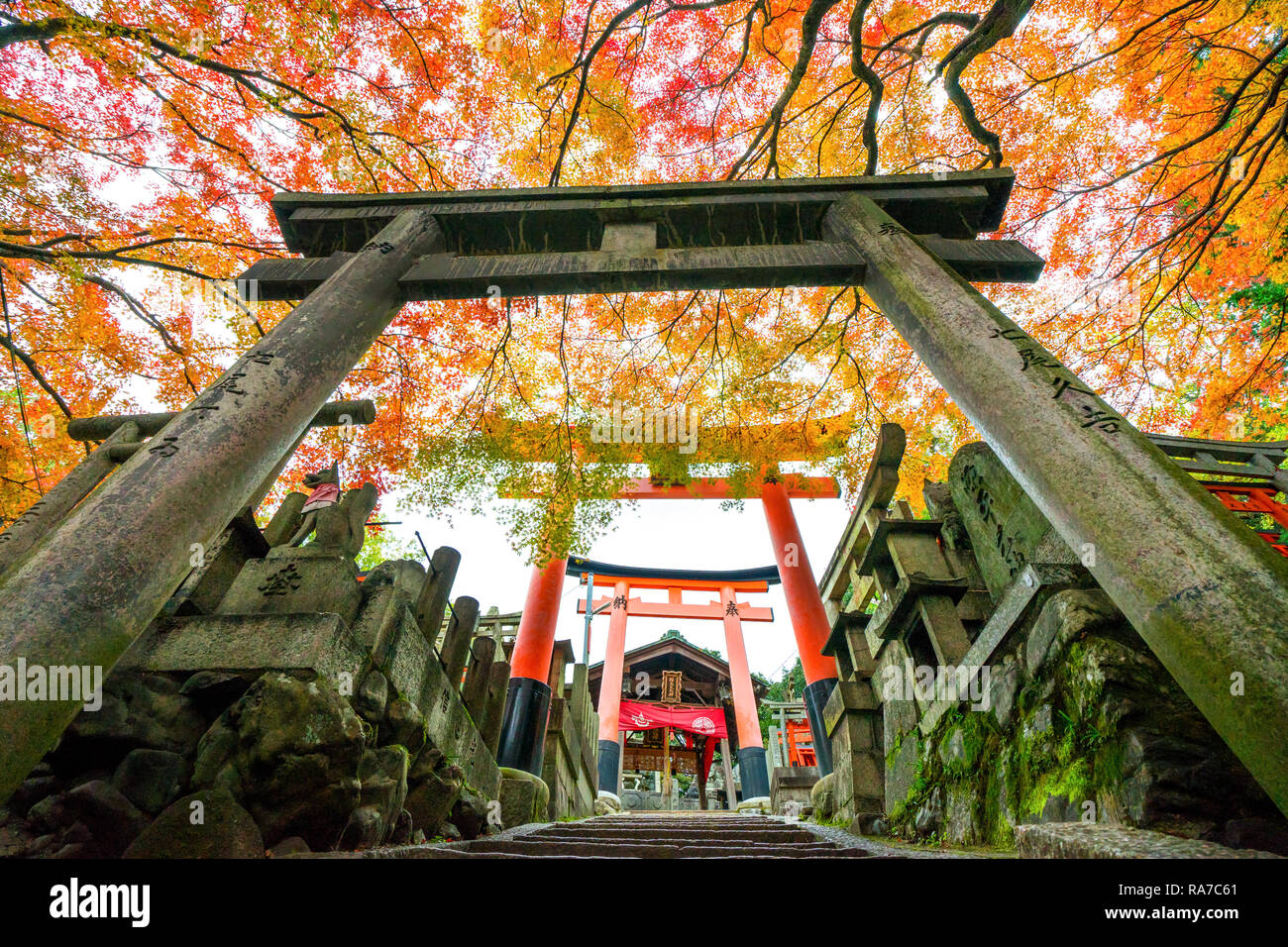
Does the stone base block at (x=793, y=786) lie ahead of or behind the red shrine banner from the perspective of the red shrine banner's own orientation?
ahead

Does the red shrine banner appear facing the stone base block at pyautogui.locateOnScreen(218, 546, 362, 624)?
yes

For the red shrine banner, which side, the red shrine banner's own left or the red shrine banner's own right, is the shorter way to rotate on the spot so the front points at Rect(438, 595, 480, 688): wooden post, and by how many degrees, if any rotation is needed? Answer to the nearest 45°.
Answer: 0° — it already faces it

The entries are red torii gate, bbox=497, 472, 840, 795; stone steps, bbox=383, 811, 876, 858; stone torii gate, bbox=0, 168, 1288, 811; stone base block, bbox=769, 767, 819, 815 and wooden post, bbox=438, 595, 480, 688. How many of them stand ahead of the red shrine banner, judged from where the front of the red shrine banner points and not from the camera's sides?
5

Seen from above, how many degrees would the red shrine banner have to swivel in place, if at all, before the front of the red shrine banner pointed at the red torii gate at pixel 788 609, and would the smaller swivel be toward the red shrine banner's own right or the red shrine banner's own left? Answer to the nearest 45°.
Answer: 0° — it already faces it

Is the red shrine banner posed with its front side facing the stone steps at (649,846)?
yes

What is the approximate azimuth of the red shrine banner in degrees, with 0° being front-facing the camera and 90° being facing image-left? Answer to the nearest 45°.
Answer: approximately 0°

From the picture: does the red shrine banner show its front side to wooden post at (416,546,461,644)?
yes

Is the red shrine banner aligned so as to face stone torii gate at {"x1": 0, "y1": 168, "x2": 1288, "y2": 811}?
yes

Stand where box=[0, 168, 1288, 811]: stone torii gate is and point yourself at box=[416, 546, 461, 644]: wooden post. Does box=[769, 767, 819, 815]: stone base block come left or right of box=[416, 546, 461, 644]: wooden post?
right
